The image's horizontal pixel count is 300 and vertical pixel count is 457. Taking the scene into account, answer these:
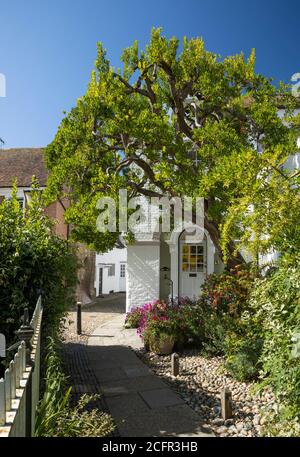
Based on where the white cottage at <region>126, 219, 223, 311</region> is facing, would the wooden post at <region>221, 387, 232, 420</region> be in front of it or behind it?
in front

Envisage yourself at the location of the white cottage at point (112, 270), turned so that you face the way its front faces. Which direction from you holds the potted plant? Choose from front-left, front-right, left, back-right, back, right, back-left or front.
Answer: front-left

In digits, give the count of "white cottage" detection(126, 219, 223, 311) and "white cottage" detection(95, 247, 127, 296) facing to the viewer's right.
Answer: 0

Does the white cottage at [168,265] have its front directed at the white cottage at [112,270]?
no

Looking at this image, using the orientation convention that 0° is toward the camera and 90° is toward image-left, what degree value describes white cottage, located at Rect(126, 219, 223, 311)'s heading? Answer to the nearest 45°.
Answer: approximately 0°

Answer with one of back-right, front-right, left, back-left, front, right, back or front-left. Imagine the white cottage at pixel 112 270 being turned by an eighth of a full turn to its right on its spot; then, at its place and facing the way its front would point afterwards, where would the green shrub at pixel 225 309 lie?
left

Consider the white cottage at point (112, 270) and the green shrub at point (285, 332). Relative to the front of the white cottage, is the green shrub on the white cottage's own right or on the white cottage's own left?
on the white cottage's own left

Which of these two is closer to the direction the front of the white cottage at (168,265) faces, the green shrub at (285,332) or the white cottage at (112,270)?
the green shrub

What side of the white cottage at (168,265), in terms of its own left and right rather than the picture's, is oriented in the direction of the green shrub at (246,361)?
front

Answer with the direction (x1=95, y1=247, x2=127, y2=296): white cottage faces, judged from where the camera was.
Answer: facing the viewer and to the left of the viewer

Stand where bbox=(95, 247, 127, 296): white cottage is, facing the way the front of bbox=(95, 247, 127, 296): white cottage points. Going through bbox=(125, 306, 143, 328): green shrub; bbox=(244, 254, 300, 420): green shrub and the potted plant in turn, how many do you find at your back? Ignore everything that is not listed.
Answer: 0

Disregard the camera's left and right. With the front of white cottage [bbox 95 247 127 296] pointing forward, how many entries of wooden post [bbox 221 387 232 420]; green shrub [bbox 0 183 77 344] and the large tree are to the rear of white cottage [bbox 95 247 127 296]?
0

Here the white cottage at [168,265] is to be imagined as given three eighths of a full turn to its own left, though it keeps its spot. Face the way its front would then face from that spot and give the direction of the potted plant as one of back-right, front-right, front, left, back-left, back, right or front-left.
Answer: back-right
